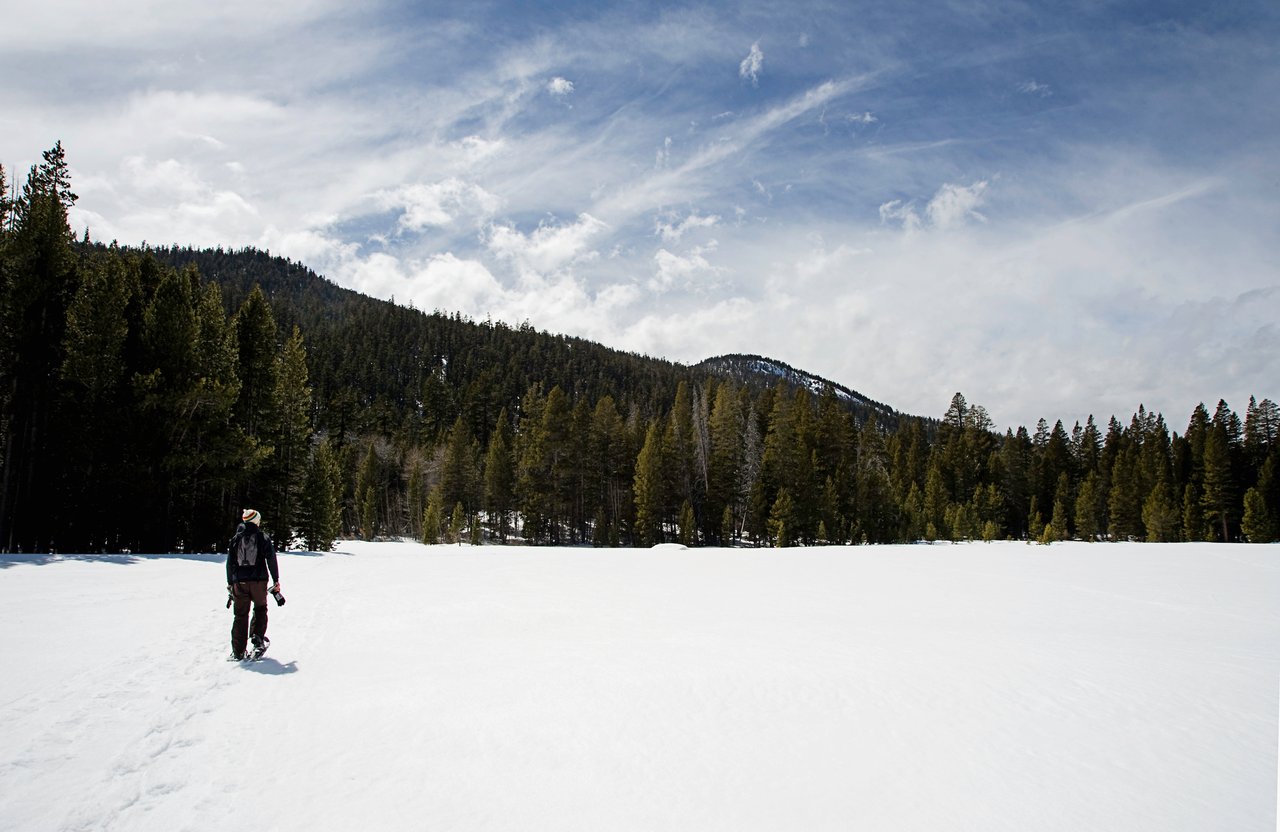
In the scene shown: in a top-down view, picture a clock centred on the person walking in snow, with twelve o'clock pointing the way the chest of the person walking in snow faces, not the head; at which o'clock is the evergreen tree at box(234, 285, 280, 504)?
The evergreen tree is roughly at 12 o'clock from the person walking in snow.

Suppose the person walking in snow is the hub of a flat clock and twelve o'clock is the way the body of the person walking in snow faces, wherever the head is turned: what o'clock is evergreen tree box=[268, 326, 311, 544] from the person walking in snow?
The evergreen tree is roughly at 12 o'clock from the person walking in snow.

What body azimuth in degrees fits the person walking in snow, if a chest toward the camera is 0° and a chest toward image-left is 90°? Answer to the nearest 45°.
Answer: approximately 180°

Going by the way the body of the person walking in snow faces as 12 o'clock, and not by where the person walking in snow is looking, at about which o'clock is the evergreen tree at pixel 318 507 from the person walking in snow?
The evergreen tree is roughly at 12 o'clock from the person walking in snow.
